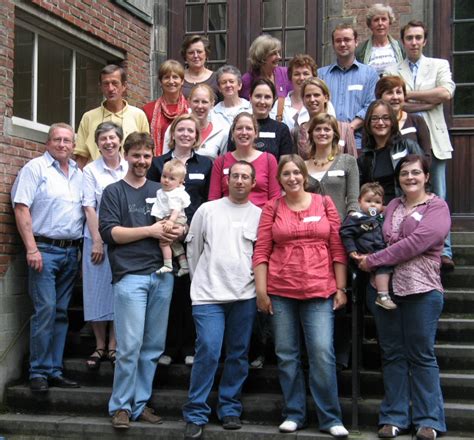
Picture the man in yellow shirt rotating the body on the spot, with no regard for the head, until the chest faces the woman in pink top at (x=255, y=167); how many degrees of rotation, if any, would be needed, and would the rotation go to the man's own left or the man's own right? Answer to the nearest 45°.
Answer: approximately 45° to the man's own left

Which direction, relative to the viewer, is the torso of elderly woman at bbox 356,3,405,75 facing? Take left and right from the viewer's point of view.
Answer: facing the viewer

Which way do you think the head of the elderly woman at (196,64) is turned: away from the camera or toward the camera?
toward the camera

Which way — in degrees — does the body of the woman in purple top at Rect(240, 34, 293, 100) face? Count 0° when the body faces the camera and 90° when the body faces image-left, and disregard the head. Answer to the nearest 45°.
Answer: approximately 315°

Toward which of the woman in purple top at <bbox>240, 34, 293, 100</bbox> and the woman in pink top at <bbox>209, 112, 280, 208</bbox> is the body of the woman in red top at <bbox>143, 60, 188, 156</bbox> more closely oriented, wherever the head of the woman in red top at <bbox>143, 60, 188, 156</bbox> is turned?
the woman in pink top

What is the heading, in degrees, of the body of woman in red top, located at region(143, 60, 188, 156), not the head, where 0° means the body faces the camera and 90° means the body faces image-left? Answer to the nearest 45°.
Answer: approximately 0°

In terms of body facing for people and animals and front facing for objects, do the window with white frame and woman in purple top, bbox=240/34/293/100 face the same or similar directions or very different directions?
same or similar directions

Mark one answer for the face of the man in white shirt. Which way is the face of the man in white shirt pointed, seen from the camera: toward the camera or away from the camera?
toward the camera

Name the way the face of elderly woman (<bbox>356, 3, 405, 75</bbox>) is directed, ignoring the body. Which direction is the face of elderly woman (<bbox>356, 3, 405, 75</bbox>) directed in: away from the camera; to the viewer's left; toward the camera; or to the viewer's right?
toward the camera

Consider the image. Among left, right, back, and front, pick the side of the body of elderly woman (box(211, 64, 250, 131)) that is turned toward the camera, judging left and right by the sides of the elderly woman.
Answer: front

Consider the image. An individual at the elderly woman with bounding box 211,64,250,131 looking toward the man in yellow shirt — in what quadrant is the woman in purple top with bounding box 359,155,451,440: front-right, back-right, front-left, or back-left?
back-left

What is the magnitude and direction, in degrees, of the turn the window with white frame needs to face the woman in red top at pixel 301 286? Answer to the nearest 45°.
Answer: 0° — it already faces them

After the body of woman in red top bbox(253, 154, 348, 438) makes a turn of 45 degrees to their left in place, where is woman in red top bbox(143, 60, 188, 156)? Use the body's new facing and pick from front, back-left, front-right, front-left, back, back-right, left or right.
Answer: back

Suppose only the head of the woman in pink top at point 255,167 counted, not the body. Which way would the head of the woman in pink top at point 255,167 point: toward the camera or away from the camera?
toward the camera

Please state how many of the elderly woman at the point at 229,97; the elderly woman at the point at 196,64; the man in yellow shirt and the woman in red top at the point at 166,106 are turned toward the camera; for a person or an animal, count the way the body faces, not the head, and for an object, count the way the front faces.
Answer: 4

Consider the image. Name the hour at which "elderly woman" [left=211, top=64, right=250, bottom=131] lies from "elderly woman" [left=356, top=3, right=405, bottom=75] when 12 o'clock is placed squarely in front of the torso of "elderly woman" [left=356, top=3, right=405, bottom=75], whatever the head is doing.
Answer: "elderly woman" [left=211, top=64, right=250, bottom=131] is roughly at 2 o'clock from "elderly woman" [left=356, top=3, right=405, bottom=75].

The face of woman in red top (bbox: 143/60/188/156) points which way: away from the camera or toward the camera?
toward the camera
